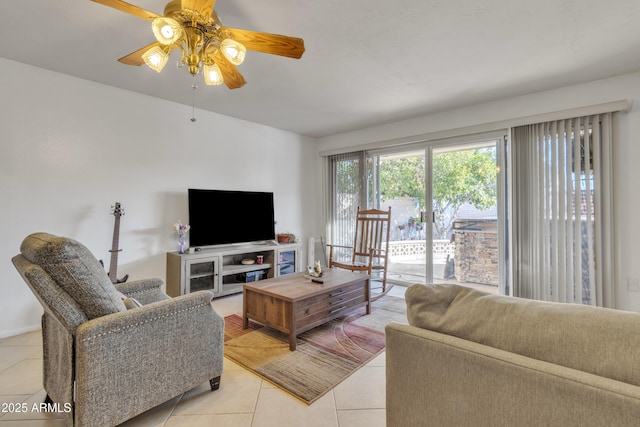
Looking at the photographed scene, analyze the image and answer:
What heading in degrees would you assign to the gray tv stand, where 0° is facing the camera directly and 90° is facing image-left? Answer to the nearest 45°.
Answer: approximately 315°

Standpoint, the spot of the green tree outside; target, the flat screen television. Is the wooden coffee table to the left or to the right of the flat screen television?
left

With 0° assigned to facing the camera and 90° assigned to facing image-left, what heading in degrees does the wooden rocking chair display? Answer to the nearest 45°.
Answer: approximately 45°

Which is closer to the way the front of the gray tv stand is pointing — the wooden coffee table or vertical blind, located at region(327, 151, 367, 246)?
the wooden coffee table

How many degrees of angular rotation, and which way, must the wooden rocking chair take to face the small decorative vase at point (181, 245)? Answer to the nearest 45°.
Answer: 0° — it already faces it

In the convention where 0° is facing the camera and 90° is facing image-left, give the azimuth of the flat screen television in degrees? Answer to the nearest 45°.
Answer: approximately 315°

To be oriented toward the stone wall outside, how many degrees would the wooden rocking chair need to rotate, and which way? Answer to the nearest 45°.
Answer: approximately 135° to its left

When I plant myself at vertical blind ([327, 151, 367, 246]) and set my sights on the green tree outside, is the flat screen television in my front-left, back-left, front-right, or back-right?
back-left
